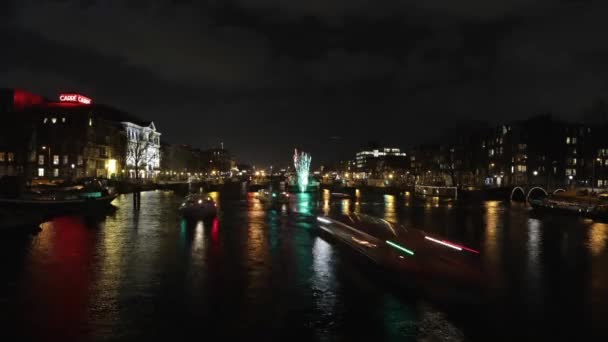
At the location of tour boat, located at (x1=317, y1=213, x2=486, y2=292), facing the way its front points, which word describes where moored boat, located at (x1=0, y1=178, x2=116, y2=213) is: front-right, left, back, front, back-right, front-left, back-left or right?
back

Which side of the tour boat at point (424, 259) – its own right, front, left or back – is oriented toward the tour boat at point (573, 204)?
left

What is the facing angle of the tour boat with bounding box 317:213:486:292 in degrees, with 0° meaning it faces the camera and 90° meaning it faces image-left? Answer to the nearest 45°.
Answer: approximately 315°

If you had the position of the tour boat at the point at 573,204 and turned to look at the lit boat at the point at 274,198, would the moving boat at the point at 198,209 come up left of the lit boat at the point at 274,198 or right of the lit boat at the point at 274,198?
left

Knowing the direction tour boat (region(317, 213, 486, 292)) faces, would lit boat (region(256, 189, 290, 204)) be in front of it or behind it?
behind

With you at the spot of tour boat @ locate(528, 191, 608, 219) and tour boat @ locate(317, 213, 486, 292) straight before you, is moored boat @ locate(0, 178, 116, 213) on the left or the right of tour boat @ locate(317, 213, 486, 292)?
right
